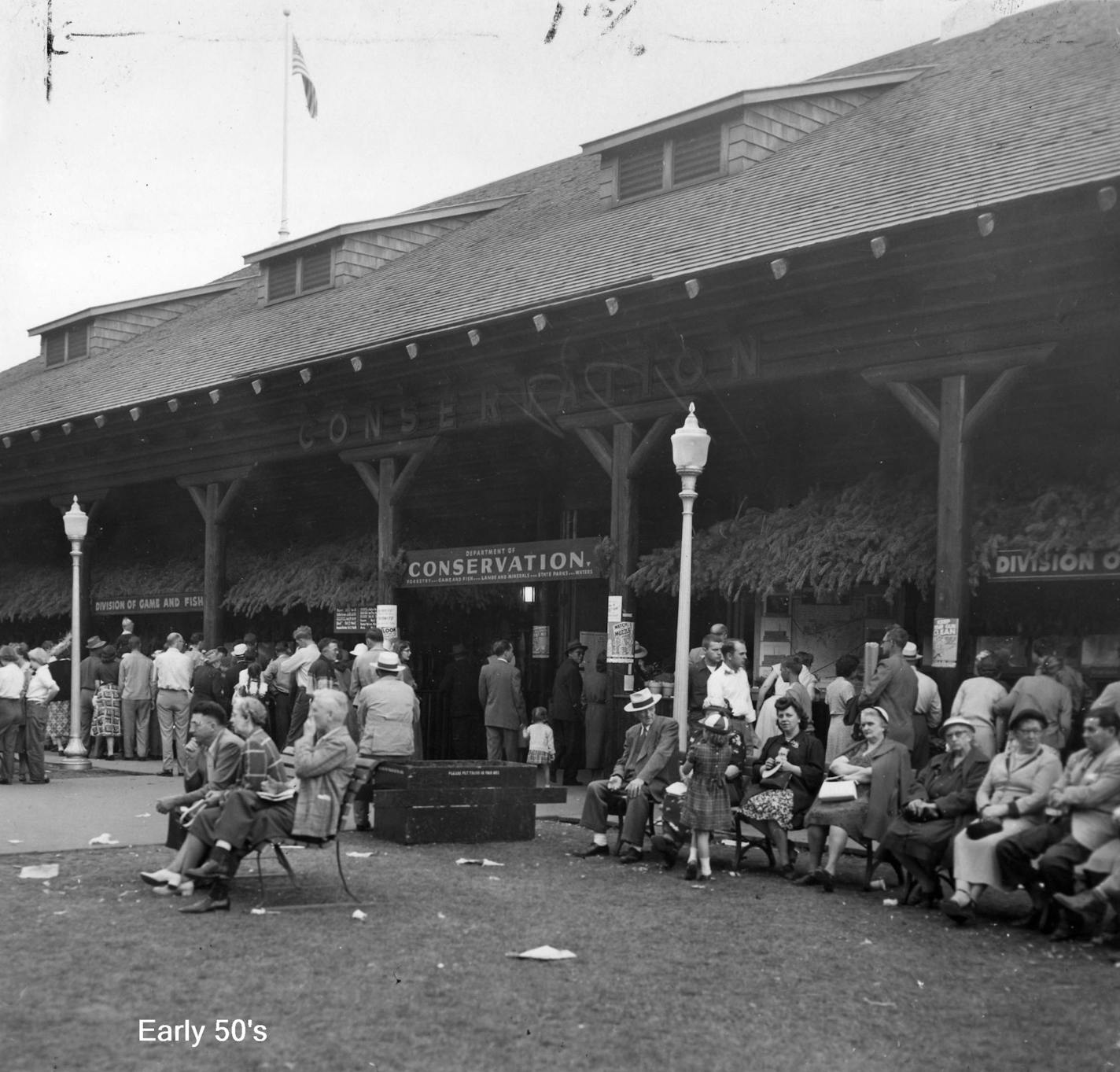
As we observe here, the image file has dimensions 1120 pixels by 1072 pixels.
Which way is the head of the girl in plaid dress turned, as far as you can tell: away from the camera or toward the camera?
away from the camera

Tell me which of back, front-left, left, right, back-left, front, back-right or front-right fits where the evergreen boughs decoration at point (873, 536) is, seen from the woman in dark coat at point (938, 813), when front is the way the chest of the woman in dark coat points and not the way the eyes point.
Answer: back-right

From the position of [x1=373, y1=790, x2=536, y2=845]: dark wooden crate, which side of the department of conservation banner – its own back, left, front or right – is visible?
front

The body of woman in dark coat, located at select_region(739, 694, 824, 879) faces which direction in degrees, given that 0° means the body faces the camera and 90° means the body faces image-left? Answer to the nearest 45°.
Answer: approximately 45°

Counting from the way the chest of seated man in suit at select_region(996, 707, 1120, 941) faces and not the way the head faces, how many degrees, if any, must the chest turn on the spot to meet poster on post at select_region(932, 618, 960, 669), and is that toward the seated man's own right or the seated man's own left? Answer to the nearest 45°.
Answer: approximately 135° to the seated man's own right

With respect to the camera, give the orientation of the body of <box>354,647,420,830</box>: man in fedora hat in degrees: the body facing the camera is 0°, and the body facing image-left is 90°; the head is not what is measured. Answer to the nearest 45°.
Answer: approximately 180°
